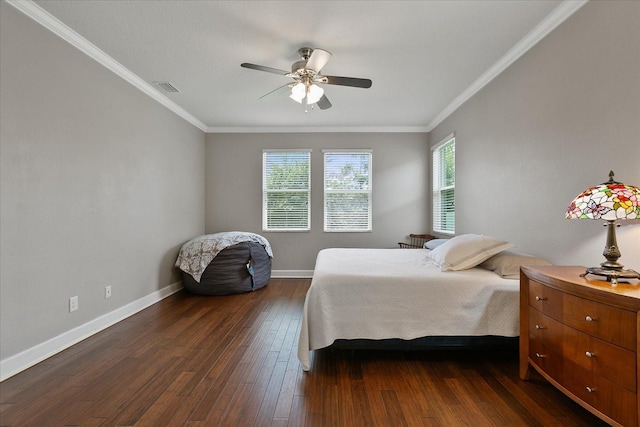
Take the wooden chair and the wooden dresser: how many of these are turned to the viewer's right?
0

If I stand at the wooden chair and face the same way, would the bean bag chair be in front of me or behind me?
in front

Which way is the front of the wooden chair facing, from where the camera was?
facing the viewer and to the left of the viewer

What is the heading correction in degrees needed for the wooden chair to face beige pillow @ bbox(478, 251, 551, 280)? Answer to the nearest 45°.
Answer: approximately 45° to its left

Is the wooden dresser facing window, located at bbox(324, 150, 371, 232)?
no

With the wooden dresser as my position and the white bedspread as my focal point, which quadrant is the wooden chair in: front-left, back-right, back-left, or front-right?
front-right

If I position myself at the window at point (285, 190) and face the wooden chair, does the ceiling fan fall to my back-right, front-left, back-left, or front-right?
front-right

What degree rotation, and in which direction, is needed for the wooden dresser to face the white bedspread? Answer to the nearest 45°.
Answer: approximately 45° to its right

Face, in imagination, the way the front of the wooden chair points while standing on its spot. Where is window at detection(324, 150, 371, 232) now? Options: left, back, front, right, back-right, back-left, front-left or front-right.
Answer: front-right

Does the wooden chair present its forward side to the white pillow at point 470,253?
no

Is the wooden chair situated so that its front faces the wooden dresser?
no
